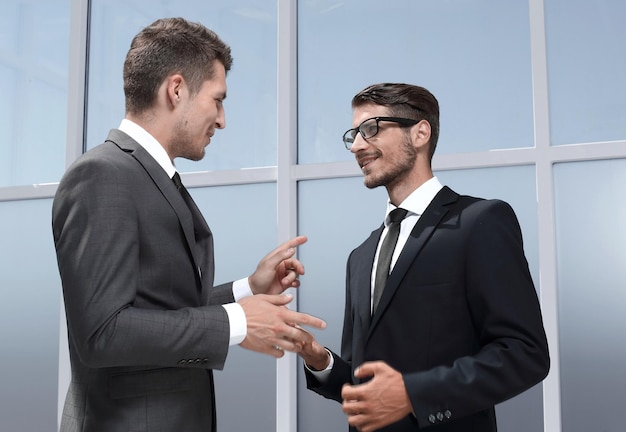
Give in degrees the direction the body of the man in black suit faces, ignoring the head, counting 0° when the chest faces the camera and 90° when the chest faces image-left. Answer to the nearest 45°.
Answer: approximately 45°

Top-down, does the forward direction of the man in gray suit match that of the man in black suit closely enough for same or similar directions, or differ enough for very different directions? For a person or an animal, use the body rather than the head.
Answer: very different directions

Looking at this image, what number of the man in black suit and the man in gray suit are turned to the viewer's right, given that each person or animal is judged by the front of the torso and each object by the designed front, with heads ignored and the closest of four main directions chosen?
1

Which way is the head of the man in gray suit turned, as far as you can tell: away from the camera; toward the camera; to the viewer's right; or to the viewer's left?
to the viewer's right

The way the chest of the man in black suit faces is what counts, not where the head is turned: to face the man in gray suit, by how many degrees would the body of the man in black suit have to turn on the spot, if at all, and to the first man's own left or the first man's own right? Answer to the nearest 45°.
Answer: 0° — they already face them

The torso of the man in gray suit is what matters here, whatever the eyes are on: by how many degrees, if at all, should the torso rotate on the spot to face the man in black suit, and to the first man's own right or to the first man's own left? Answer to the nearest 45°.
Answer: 0° — they already face them

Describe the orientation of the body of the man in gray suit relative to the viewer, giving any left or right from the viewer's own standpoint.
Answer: facing to the right of the viewer
